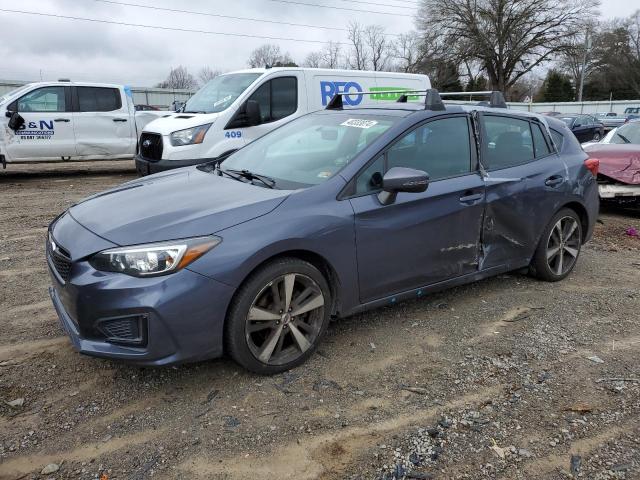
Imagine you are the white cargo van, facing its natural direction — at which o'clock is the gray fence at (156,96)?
The gray fence is roughly at 4 o'clock from the white cargo van.

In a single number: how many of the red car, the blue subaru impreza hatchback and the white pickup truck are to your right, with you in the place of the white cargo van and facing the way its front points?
1

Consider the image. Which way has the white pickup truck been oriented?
to the viewer's left

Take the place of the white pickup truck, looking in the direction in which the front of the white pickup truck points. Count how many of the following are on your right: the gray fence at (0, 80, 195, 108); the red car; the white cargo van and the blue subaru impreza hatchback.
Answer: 1

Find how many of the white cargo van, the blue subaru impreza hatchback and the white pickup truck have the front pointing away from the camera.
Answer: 0

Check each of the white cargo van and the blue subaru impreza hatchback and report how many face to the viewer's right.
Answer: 0

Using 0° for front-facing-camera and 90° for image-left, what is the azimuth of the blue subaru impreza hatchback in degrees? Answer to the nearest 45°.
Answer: approximately 45°

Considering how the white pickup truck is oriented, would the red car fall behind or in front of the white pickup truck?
behind

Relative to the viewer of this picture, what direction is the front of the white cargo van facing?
facing the viewer and to the left of the viewer

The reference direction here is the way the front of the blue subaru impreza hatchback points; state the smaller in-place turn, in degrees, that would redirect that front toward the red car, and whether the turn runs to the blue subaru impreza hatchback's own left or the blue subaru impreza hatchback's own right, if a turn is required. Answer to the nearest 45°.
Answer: approximately 180°

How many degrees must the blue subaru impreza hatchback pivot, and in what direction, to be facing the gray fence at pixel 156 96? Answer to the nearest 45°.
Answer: approximately 135° to its right
